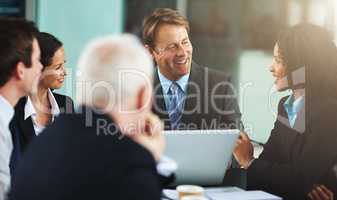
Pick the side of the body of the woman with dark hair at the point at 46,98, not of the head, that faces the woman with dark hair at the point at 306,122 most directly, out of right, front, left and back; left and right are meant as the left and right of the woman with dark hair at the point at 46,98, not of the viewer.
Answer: front

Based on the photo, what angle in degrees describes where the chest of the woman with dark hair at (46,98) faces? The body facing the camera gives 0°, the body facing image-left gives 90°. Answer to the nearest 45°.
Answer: approximately 315°

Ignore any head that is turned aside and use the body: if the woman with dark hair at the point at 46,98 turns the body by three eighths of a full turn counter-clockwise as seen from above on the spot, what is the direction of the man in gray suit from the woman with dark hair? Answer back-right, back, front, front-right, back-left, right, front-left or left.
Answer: right

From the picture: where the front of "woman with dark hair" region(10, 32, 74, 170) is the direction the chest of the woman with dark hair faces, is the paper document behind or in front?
in front

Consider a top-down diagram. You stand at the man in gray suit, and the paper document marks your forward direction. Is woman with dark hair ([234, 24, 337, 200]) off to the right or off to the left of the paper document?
left

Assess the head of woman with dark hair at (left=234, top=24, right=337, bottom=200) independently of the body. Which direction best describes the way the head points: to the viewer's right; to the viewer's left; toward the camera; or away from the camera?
to the viewer's left
